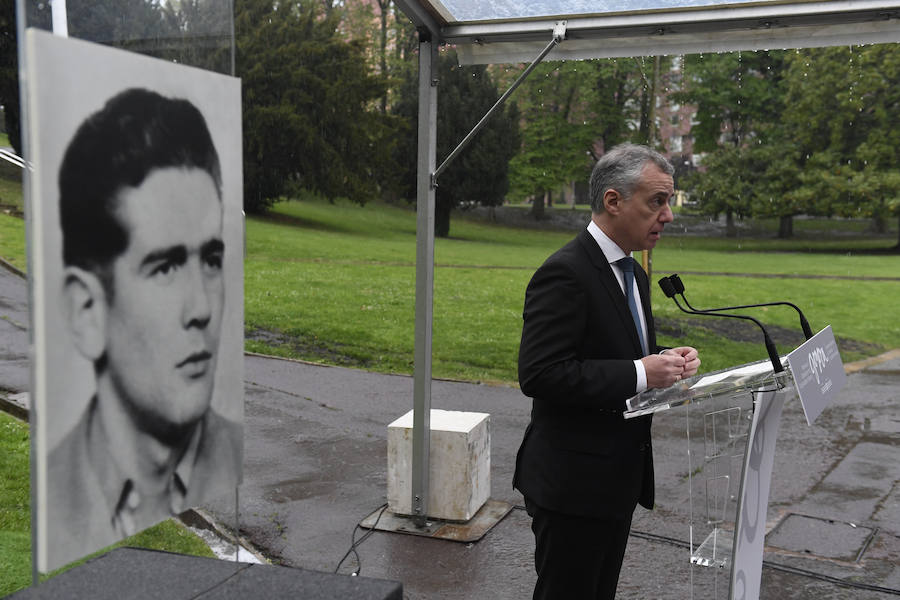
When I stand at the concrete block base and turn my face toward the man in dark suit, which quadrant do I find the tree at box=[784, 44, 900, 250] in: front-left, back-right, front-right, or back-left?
back-left

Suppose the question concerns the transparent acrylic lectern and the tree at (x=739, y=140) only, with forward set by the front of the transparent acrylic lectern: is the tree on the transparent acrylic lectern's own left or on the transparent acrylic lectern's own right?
on the transparent acrylic lectern's own left

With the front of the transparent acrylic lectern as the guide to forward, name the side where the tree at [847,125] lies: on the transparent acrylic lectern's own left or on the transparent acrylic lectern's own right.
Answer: on the transparent acrylic lectern's own left

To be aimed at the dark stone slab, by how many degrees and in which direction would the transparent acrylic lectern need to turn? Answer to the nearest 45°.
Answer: approximately 90° to its right

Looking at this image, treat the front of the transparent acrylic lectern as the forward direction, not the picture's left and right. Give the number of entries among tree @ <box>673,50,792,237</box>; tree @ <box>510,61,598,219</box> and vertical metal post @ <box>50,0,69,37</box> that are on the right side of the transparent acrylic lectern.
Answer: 1

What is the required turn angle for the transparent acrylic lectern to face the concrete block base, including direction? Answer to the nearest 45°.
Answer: approximately 180°

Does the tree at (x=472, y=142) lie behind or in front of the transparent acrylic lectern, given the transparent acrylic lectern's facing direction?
behind
